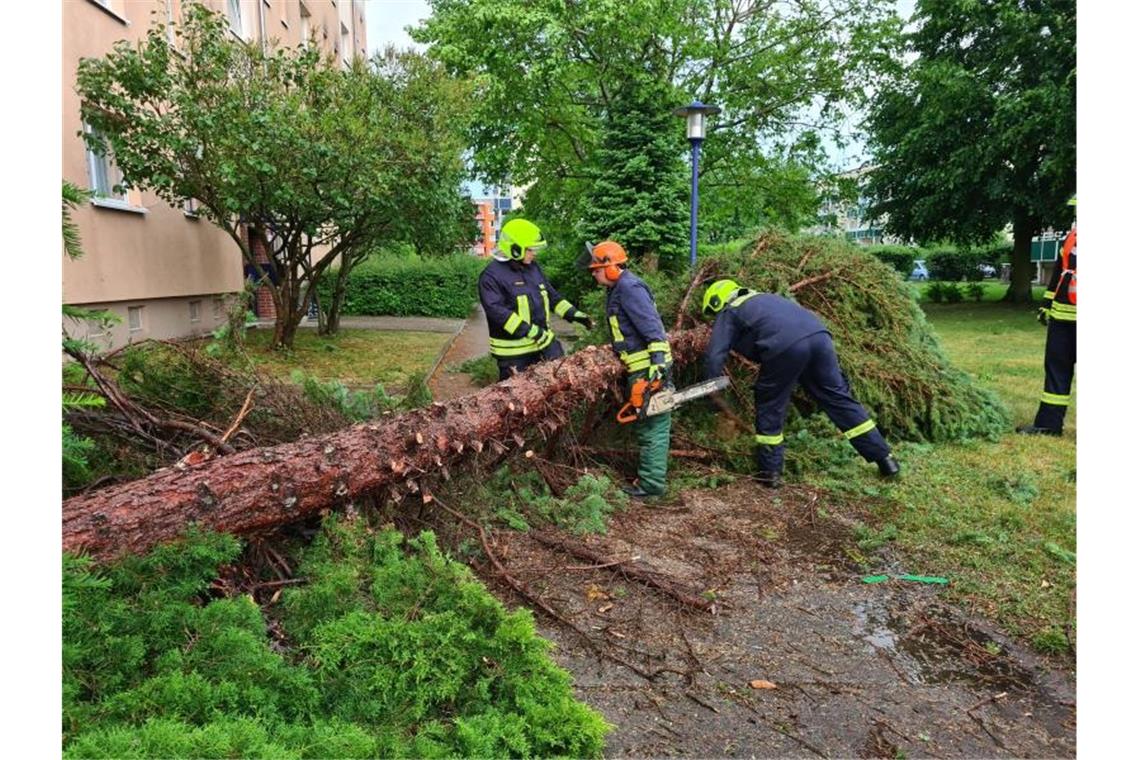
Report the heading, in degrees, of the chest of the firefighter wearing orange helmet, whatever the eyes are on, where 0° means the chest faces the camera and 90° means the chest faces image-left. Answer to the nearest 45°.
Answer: approximately 90°

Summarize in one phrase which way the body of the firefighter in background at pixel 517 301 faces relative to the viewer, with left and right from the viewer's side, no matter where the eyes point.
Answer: facing the viewer and to the right of the viewer

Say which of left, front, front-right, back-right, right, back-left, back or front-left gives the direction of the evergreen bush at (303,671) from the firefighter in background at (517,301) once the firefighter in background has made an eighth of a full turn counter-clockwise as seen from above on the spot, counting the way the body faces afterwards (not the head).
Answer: right

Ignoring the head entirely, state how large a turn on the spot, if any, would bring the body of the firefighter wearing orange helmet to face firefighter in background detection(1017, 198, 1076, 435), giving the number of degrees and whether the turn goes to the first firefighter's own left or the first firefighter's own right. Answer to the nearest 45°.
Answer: approximately 135° to the first firefighter's own right

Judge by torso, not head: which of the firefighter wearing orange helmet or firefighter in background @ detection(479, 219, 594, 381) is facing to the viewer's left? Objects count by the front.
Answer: the firefighter wearing orange helmet

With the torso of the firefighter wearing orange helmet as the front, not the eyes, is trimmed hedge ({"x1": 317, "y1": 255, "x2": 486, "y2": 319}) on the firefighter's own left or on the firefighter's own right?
on the firefighter's own right

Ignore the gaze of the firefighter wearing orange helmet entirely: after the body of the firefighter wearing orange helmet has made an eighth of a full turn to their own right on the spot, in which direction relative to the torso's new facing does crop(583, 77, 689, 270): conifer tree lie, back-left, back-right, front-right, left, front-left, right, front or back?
front-right

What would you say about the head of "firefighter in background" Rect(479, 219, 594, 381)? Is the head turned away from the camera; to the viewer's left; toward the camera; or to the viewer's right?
to the viewer's right

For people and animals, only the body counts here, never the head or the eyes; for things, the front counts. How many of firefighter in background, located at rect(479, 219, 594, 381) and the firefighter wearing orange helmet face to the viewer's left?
1
